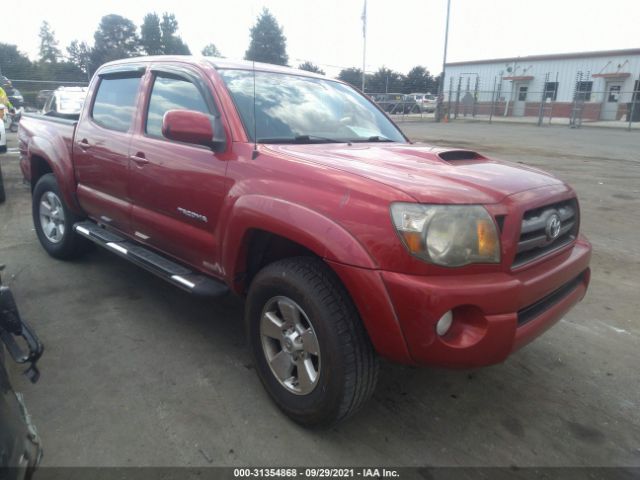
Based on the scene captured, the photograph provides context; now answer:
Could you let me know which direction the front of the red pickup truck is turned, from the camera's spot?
facing the viewer and to the right of the viewer

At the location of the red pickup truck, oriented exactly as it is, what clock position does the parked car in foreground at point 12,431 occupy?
The parked car in foreground is roughly at 3 o'clock from the red pickup truck.

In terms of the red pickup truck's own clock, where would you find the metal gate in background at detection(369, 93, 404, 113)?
The metal gate in background is roughly at 8 o'clock from the red pickup truck.

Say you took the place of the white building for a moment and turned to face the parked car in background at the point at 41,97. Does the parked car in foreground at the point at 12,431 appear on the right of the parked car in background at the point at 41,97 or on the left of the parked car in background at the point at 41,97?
left

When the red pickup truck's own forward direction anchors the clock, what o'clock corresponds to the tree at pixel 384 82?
The tree is roughly at 8 o'clock from the red pickup truck.

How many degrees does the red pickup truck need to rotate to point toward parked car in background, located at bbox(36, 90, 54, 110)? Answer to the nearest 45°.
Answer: approximately 180°

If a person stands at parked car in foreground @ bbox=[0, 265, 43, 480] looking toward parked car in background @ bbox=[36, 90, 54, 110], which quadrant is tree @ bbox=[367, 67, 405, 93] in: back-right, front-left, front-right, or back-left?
front-right

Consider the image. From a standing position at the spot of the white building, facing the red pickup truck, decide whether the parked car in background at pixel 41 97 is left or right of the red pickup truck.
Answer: right

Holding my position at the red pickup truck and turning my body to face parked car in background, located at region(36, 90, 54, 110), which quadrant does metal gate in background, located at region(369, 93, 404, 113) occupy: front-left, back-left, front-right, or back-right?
front-right

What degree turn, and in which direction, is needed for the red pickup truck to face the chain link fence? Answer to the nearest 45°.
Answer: approximately 90° to its left

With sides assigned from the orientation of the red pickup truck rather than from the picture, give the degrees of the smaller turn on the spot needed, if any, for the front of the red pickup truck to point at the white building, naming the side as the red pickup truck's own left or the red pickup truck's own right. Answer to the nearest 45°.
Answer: approximately 90° to the red pickup truck's own left

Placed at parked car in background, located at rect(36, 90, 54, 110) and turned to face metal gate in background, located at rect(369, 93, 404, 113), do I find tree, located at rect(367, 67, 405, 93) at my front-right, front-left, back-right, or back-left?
front-left
